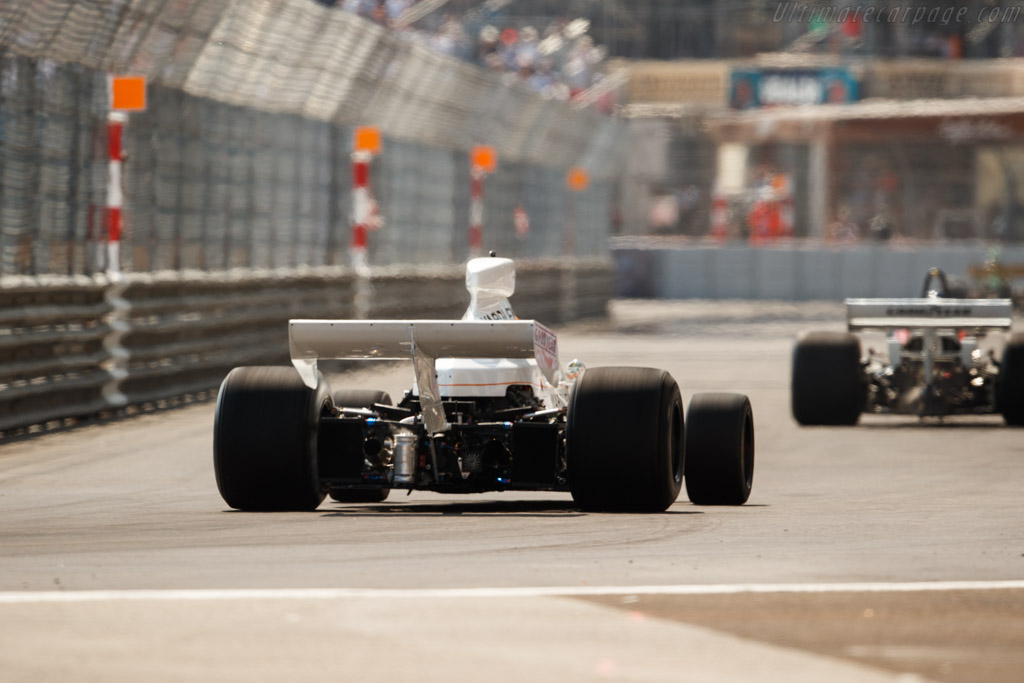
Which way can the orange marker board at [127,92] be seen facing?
toward the camera

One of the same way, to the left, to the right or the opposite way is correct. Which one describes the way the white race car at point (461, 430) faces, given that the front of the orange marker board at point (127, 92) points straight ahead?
the opposite way

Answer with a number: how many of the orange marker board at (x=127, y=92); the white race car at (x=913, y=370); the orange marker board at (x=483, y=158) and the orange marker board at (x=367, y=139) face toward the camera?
3

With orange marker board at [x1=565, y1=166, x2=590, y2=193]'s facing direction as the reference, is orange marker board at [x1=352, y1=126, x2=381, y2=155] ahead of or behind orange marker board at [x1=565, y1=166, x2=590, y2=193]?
ahead

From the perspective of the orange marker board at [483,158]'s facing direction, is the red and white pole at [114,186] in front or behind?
in front

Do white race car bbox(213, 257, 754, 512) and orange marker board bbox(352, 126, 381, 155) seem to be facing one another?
yes

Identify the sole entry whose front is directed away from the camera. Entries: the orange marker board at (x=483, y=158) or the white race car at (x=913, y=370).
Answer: the white race car

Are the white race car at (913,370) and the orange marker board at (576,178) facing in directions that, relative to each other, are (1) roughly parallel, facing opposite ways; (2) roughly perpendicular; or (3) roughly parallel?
roughly parallel, facing opposite ways

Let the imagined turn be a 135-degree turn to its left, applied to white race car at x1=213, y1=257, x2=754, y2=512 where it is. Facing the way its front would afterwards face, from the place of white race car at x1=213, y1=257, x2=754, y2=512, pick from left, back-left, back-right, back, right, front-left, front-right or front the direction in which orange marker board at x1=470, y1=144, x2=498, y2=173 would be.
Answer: back-right

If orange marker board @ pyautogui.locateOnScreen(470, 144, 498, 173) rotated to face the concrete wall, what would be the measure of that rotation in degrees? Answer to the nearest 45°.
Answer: approximately 135° to its left

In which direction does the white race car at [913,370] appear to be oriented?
away from the camera

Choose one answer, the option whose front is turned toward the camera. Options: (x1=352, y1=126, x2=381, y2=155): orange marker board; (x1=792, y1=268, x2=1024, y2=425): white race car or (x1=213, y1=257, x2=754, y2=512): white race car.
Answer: the orange marker board

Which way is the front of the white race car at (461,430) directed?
away from the camera

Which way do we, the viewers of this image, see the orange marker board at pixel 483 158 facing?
facing the viewer

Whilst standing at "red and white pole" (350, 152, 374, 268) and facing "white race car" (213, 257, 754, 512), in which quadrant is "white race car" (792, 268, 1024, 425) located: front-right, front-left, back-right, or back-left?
front-left

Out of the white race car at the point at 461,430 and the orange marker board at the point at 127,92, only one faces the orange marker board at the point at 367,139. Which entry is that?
the white race car

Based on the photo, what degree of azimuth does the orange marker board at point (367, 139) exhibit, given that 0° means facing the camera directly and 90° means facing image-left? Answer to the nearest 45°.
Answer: approximately 0°

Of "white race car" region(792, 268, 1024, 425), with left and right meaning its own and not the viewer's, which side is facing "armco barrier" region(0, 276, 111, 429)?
left
